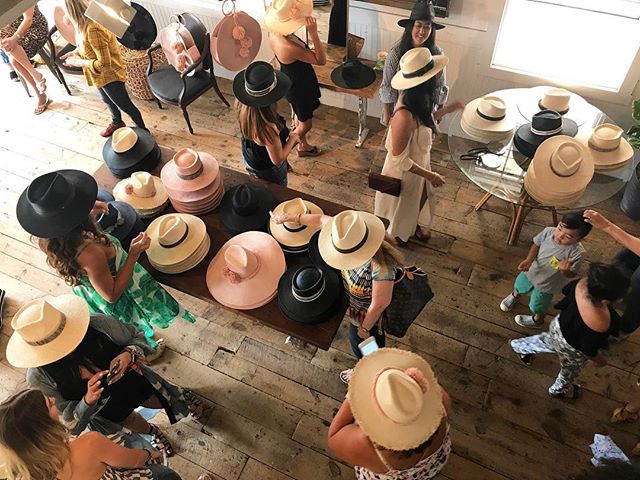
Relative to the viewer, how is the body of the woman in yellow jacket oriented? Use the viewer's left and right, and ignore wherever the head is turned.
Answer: facing to the left of the viewer

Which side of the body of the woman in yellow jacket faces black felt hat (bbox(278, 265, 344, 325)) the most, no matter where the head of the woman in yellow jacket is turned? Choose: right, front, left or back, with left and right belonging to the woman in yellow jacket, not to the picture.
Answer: left

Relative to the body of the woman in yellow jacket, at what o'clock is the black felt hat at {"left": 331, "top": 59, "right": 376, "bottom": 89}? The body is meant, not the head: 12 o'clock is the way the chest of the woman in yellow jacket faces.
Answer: The black felt hat is roughly at 7 o'clock from the woman in yellow jacket.

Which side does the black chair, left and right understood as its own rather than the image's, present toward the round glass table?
left

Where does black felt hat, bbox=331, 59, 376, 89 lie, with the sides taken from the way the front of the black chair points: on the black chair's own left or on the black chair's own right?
on the black chair's own left

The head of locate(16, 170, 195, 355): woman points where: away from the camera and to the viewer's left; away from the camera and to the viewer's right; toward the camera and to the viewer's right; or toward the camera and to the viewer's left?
away from the camera and to the viewer's right

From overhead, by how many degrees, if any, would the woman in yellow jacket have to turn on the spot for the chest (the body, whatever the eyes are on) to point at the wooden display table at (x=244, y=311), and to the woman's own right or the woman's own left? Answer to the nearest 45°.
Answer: approximately 90° to the woman's own left
